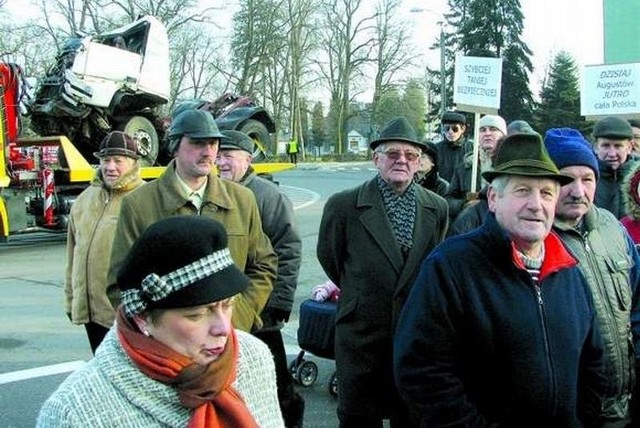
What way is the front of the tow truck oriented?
to the viewer's left

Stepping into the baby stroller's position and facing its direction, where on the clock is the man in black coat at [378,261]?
The man in black coat is roughly at 10 o'clock from the baby stroller.

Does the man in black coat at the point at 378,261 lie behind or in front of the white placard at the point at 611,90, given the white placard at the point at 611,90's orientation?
in front

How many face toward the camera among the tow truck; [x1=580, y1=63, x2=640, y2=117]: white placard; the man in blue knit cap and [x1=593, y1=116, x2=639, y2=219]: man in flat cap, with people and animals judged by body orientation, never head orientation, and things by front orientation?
3

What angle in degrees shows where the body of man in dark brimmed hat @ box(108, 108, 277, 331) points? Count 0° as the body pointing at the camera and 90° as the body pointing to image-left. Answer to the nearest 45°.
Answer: approximately 315°

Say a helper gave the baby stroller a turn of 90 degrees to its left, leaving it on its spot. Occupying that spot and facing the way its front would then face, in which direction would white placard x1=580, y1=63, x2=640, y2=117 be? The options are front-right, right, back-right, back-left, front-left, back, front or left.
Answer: left

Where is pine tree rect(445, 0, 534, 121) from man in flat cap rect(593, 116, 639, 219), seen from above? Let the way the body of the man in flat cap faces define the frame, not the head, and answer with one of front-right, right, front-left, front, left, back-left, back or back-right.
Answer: back

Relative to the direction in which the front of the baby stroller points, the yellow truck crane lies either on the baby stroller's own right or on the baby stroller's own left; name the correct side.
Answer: on the baby stroller's own right

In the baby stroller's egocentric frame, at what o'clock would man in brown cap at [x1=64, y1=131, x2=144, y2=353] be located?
The man in brown cap is roughly at 1 o'clock from the baby stroller.
